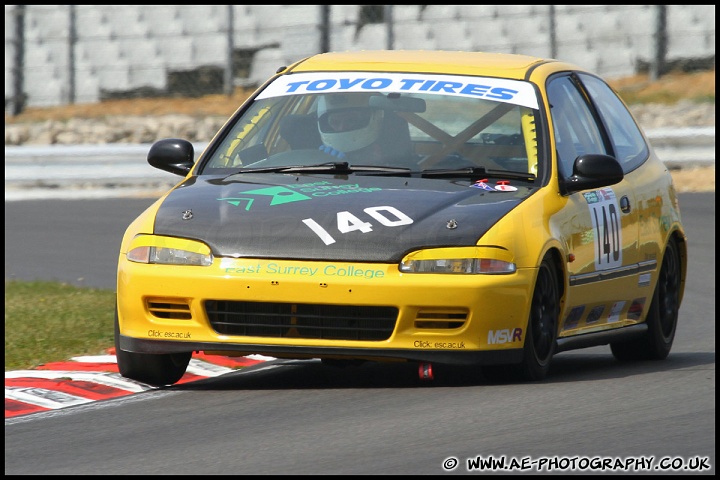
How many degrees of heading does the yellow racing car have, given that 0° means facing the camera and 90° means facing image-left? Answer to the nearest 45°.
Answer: approximately 0°
